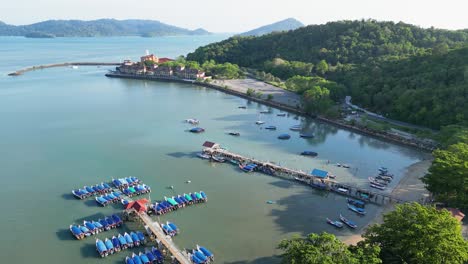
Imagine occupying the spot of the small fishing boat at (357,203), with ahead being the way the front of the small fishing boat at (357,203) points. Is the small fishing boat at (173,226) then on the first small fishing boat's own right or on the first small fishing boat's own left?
on the first small fishing boat's own left

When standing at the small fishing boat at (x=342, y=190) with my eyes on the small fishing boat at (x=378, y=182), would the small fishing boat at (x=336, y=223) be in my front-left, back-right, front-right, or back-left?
back-right

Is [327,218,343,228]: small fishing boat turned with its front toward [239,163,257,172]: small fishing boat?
yes

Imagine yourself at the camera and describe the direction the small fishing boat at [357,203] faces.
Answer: facing away from the viewer and to the left of the viewer

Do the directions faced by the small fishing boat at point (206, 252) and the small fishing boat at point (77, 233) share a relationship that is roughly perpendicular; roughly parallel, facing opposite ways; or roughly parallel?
roughly parallel

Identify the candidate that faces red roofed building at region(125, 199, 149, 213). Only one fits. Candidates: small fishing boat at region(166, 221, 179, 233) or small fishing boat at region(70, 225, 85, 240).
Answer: small fishing boat at region(166, 221, 179, 233)

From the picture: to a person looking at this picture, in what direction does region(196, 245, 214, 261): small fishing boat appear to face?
facing away from the viewer and to the left of the viewer

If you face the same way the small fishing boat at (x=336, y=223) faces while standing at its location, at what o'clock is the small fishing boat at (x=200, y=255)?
the small fishing boat at (x=200, y=255) is roughly at 9 o'clock from the small fishing boat at (x=336, y=223).

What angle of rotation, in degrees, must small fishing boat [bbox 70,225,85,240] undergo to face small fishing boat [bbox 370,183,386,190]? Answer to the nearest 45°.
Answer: approximately 135° to its right

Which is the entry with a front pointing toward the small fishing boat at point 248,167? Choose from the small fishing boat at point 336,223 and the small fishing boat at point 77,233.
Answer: the small fishing boat at point 336,223

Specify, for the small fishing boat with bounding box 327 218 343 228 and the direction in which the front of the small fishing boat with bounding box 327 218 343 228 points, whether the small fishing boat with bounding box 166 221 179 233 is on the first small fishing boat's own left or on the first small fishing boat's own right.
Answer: on the first small fishing boat's own left

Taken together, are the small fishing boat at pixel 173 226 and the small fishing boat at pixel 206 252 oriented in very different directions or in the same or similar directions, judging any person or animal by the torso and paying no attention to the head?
same or similar directions

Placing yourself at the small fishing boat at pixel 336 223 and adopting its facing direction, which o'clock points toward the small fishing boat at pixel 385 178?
the small fishing boat at pixel 385 178 is roughly at 2 o'clock from the small fishing boat at pixel 336 223.

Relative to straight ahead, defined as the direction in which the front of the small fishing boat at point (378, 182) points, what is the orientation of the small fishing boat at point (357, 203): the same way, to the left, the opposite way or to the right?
the same way
